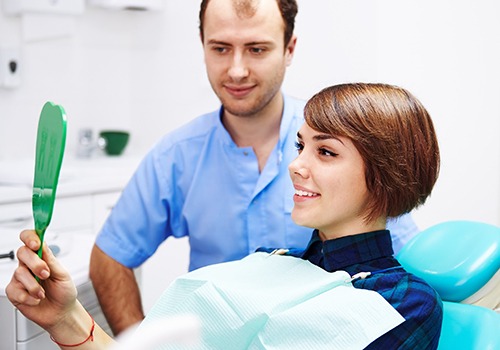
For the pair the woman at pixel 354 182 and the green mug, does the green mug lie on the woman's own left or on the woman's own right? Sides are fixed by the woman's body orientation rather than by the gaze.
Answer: on the woman's own right

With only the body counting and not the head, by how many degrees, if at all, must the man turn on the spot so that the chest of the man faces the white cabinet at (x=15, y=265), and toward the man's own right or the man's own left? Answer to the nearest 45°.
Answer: approximately 45° to the man's own right

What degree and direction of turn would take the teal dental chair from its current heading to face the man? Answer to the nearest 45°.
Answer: approximately 90° to its right

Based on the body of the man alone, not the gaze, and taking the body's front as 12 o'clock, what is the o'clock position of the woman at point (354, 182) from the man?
The woman is roughly at 11 o'clock from the man.

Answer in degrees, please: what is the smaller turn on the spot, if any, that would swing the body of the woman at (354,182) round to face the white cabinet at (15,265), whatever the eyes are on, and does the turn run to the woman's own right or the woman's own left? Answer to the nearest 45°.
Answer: approximately 45° to the woman's own right

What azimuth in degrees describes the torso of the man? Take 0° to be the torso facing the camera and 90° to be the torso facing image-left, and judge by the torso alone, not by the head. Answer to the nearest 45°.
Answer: approximately 0°

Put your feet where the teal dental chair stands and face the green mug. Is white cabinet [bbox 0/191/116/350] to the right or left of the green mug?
left
